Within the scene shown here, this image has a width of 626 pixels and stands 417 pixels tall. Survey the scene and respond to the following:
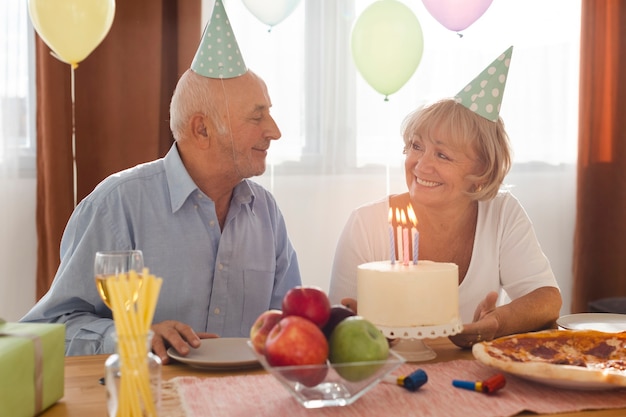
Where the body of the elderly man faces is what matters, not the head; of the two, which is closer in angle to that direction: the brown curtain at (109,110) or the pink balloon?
the pink balloon

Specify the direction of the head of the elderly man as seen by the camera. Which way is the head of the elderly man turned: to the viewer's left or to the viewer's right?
to the viewer's right

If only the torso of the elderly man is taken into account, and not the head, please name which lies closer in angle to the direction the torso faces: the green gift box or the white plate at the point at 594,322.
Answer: the white plate

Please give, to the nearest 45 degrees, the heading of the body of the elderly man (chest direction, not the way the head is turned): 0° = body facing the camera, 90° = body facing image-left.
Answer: approximately 315°

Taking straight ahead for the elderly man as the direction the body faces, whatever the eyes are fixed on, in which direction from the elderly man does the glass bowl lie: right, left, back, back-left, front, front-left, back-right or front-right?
front-right

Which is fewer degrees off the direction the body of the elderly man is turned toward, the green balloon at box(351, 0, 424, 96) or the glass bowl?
the glass bowl

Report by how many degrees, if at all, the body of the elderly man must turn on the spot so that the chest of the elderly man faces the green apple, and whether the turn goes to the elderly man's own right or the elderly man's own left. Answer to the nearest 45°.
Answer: approximately 45° to the elderly man's own right

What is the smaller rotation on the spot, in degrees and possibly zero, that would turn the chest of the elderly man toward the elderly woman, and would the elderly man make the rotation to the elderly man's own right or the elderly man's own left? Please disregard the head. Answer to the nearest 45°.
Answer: approximately 45° to the elderly man's own left

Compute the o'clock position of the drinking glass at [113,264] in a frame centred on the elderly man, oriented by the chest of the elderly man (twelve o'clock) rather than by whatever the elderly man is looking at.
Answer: The drinking glass is roughly at 2 o'clock from the elderly man.

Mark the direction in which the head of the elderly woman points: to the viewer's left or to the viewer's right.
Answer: to the viewer's left
